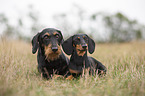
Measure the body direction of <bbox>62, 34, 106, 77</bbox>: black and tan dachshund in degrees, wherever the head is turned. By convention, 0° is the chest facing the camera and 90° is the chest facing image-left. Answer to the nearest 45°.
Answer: approximately 45°

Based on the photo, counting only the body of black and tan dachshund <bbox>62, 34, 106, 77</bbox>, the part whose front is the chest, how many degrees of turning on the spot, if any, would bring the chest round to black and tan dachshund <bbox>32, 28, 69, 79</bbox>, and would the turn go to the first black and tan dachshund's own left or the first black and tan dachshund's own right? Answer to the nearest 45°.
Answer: approximately 45° to the first black and tan dachshund's own right

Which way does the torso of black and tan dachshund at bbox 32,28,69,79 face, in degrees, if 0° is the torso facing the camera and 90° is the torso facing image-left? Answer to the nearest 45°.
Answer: approximately 0°

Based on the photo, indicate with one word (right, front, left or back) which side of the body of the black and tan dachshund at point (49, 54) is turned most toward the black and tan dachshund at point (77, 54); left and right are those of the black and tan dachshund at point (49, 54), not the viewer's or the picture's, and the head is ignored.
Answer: left
